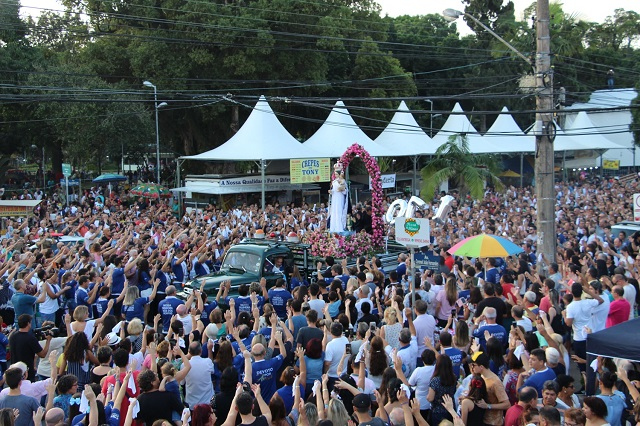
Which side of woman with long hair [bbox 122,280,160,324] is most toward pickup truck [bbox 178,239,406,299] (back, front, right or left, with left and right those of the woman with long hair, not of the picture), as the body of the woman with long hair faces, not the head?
front

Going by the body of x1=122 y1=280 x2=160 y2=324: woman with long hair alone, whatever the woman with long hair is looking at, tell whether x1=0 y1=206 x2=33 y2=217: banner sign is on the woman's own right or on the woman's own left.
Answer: on the woman's own left

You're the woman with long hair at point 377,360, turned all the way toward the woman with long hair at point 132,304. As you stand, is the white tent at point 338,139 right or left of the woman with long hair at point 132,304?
right

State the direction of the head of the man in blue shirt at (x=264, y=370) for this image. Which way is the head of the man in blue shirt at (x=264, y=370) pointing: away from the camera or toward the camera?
away from the camera

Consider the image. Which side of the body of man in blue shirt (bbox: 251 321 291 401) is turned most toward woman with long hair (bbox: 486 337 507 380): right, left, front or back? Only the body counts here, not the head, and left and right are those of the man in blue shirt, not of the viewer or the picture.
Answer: right

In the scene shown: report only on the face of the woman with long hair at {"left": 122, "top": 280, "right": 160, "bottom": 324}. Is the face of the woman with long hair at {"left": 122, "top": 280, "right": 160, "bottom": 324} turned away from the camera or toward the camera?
away from the camera

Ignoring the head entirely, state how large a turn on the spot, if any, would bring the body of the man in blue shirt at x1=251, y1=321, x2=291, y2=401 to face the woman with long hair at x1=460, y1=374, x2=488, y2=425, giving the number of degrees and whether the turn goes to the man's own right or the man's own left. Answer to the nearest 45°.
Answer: approximately 135° to the man's own right

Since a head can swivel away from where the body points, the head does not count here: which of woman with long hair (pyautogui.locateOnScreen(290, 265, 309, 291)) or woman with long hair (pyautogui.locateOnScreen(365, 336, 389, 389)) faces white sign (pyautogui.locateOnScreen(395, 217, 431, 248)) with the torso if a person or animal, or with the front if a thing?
woman with long hair (pyautogui.locateOnScreen(365, 336, 389, 389))

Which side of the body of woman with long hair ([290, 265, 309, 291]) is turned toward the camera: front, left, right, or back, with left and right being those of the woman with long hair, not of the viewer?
back

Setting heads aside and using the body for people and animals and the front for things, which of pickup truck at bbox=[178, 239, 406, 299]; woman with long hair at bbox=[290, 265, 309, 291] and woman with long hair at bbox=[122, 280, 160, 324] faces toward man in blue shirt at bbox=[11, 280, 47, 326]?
the pickup truck

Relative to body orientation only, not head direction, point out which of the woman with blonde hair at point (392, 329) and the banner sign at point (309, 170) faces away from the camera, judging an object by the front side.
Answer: the woman with blonde hair

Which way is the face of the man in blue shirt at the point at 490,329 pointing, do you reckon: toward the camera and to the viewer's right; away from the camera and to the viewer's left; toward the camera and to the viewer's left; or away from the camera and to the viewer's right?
away from the camera and to the viewer's left

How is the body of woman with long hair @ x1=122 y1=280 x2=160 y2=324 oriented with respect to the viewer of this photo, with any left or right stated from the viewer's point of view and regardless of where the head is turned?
facing away from the viewer and to the right of the viewer

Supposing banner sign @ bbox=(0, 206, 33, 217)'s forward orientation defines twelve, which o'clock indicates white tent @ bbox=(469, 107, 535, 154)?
The white tent is roughly at 8 o'clock from the banner sign.
